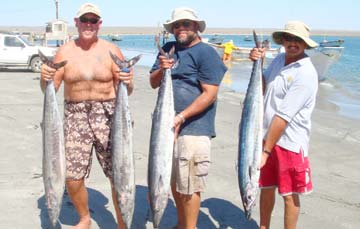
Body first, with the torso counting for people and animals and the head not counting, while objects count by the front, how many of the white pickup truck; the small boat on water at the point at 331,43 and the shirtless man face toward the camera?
1

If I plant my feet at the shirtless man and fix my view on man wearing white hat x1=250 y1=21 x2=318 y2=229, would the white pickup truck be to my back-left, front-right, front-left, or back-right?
back-left

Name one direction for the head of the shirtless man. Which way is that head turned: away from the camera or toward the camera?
toward the camera

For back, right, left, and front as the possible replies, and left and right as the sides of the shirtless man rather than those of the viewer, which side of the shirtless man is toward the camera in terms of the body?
front

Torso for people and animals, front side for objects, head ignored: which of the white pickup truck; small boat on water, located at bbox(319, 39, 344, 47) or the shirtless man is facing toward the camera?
the shirtless man

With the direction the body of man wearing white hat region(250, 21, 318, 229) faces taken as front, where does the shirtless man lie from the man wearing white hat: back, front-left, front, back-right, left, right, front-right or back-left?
front-right
